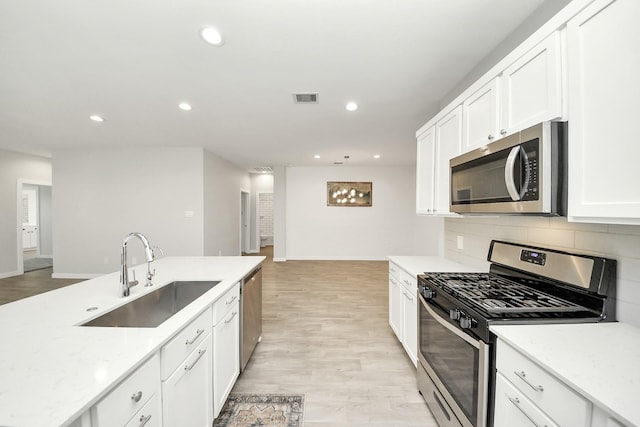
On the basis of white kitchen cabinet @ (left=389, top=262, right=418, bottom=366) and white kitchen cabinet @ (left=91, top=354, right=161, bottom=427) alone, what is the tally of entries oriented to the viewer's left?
1

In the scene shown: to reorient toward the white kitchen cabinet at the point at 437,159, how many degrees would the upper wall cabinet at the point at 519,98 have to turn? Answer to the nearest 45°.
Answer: approximately 90° to its right

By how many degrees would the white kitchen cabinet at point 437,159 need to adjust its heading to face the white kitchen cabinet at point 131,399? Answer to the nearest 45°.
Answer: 0° — it already faces it

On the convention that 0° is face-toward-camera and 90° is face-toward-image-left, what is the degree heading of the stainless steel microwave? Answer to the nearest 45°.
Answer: approximately 45°

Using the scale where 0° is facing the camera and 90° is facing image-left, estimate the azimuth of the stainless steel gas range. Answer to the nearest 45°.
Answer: approximately 45°

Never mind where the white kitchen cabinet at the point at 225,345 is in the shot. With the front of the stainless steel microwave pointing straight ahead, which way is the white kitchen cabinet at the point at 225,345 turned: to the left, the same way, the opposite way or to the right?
the opposite way

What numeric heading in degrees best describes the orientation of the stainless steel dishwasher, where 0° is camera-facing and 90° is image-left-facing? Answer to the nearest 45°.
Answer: approximately 270°

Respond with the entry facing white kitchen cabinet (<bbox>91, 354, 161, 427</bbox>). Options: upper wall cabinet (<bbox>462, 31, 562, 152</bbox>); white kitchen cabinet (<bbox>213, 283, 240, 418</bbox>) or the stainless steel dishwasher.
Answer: the upper wall cabinet

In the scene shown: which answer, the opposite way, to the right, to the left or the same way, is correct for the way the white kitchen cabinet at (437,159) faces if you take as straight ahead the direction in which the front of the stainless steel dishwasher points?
the opposite way

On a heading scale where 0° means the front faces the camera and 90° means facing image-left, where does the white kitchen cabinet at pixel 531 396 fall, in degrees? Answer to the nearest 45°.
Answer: approximately 45°

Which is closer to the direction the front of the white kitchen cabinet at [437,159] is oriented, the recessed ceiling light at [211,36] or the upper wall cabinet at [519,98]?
the recessed ceiling light

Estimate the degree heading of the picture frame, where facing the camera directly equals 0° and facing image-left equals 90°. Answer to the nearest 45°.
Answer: approximately 0°
